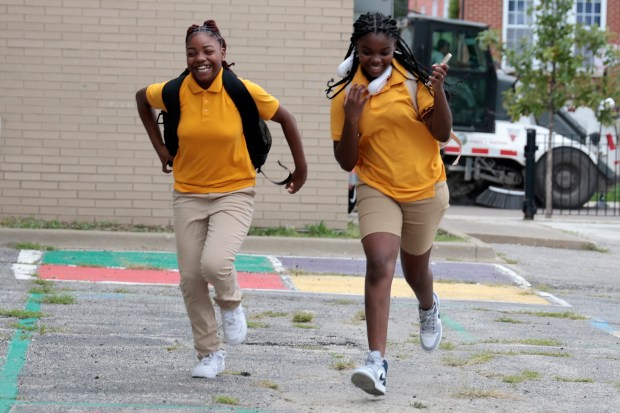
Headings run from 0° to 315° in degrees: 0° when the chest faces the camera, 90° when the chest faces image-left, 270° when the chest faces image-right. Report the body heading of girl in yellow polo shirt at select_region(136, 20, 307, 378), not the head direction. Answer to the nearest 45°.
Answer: approximately 0°

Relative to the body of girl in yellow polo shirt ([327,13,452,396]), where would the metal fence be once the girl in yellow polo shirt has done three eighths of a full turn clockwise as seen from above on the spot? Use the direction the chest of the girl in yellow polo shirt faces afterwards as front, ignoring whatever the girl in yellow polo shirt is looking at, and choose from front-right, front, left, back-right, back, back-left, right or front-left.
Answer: front-right

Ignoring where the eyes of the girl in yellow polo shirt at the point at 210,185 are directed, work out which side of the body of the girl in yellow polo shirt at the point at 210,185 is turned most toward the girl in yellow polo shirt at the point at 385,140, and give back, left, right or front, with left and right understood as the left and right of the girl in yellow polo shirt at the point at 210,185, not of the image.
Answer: left

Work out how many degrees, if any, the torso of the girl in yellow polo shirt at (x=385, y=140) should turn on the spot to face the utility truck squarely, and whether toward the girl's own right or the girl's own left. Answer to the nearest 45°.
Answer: approximately 180°

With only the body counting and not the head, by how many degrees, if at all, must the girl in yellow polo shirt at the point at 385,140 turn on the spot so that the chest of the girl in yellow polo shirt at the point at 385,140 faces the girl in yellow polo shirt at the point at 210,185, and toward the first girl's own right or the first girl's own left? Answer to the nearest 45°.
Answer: approximately 90° to the first girl's own right

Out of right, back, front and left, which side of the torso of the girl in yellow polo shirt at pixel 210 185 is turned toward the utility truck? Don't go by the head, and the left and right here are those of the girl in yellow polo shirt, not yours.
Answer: back

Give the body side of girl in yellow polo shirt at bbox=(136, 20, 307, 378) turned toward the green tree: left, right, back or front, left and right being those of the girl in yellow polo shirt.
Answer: back

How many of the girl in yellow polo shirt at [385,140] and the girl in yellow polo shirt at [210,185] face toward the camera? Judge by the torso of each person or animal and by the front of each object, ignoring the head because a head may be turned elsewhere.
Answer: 2
